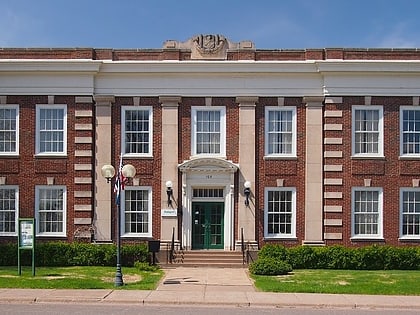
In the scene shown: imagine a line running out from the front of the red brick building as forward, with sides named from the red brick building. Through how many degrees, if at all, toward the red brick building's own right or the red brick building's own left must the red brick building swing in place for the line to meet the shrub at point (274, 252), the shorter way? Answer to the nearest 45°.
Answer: approximately 45° to the red brick building's own left

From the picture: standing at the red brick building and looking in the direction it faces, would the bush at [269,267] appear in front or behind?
in front

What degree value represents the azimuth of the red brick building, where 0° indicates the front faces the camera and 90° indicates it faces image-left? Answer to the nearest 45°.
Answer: approximately 0°

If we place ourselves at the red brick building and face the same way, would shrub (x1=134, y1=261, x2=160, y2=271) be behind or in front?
in front
